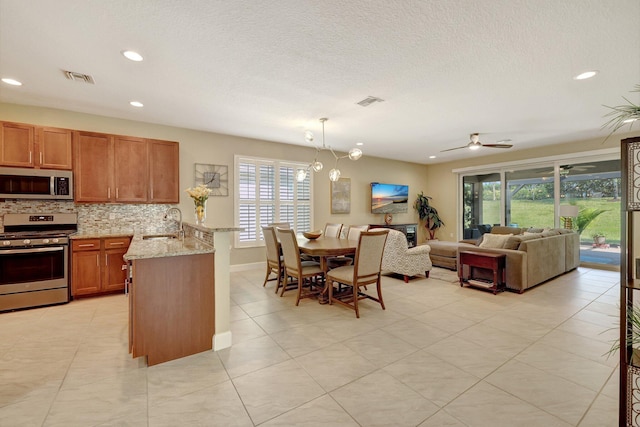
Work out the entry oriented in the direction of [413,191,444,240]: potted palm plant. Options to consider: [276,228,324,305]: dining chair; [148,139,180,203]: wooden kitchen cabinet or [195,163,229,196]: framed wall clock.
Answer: the dining chair

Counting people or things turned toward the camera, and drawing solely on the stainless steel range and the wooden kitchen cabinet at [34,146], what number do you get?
2

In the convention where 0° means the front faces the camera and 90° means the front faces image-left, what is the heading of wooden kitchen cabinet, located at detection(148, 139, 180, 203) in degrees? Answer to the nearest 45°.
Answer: approximately 0°

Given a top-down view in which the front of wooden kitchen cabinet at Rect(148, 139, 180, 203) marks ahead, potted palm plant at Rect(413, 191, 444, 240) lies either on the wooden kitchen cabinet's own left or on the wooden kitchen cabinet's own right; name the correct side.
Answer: on the wooden kitchen cabinet's own left

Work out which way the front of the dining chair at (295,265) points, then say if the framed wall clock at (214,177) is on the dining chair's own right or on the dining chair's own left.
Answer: on the dining chair's own left

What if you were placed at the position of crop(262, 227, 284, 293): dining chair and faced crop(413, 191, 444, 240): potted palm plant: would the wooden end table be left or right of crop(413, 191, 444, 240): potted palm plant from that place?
right

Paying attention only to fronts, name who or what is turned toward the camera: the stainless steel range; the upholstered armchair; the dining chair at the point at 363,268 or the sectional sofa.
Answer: the stainless steel range

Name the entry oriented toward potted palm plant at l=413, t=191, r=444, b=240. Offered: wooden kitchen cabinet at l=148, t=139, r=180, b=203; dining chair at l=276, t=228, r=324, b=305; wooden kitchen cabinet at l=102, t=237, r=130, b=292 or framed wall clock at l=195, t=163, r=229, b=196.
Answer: the dining chair

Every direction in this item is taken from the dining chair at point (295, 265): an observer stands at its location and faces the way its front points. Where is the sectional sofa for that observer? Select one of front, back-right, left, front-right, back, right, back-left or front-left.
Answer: front-right

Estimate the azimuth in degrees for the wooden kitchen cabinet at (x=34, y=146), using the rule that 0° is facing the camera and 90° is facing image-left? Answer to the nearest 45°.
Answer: approximately 0°

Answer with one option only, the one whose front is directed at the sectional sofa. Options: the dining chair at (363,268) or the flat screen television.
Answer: the flat screen television

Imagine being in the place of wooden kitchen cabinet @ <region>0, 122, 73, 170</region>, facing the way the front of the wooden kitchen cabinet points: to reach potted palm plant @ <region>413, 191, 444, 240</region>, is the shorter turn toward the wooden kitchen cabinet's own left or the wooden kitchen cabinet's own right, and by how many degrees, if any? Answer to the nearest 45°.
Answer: approximately 90° to the wooden kitchen cabinet's own left

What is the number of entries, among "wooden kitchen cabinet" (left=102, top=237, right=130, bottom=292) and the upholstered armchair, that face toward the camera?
1

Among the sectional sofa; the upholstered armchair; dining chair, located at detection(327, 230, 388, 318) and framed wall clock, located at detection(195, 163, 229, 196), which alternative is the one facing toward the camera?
the framed wall clock
